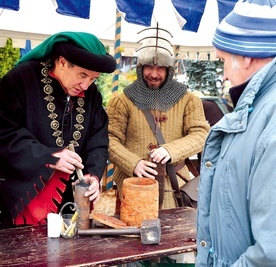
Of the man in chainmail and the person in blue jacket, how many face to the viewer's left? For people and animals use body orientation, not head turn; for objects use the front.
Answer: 1

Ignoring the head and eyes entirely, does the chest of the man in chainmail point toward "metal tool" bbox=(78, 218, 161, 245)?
yes

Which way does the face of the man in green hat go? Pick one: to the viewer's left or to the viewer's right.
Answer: to the viewer's right

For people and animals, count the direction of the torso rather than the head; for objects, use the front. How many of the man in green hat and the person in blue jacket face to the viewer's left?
1

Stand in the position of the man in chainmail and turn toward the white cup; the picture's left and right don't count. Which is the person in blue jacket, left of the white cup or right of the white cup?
left

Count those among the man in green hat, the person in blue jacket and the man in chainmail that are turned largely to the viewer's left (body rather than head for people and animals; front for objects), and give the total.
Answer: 1

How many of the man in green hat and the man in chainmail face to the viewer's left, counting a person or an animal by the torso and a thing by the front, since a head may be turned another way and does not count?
0

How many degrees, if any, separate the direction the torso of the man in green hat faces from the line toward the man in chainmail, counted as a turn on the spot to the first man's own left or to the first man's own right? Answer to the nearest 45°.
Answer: approximately 90° to the first man's own left

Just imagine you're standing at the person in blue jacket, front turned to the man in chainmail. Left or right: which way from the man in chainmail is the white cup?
left

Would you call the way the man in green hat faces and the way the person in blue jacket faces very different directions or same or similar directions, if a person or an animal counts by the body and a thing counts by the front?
very different directions

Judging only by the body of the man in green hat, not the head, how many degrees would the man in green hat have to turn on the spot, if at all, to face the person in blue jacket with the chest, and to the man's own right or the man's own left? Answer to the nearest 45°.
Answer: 0° — they already face them

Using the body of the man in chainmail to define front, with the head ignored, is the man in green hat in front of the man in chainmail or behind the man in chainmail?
in front

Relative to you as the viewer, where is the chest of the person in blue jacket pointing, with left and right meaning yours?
facing to the left of the viewer
